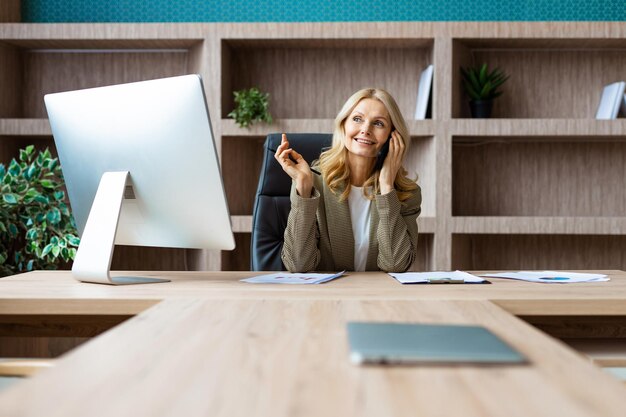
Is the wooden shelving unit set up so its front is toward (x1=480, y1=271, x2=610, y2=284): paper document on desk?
yes

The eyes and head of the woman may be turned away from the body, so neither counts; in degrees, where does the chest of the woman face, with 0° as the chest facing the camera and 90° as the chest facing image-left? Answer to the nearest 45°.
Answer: approximately 0°

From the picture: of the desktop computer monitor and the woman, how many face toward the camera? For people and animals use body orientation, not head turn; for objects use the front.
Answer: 1

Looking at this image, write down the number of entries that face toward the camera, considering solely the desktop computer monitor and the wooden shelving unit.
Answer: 1

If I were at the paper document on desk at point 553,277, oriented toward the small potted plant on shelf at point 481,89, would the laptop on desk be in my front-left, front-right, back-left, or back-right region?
back-left

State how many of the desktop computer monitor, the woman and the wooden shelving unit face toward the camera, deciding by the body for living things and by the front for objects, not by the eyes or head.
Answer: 2

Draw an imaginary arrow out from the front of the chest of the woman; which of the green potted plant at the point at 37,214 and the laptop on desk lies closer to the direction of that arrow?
the laptop on desk

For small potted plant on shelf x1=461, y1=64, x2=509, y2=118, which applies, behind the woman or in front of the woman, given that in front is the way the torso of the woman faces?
behind
